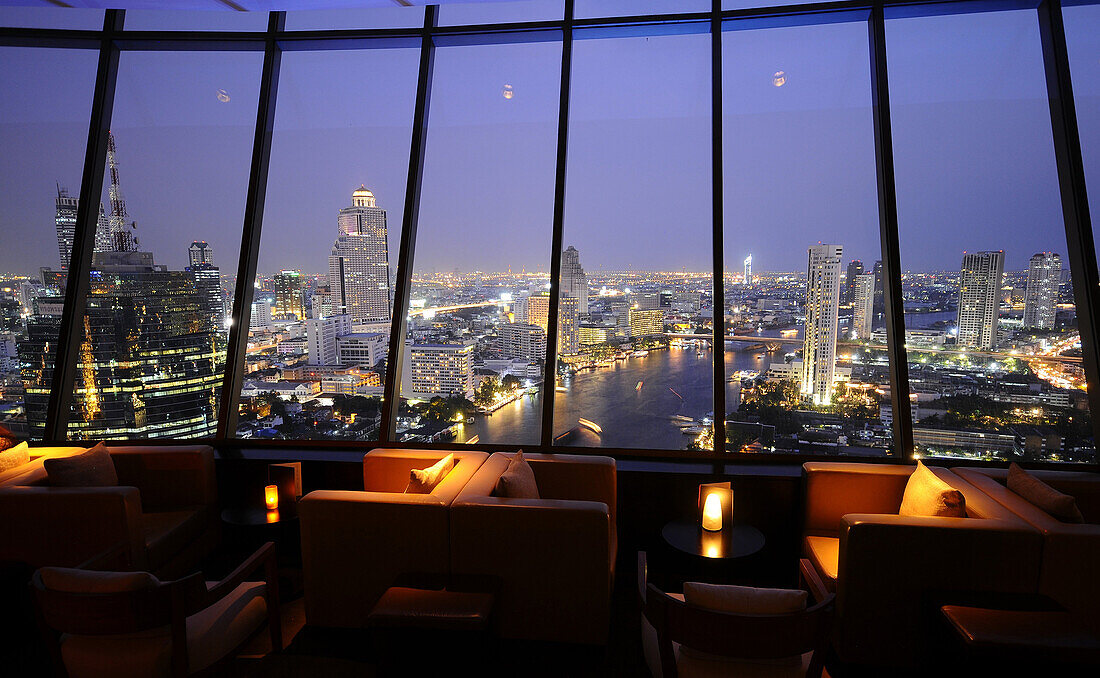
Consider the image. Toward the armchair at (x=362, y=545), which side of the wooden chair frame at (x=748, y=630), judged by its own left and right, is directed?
left

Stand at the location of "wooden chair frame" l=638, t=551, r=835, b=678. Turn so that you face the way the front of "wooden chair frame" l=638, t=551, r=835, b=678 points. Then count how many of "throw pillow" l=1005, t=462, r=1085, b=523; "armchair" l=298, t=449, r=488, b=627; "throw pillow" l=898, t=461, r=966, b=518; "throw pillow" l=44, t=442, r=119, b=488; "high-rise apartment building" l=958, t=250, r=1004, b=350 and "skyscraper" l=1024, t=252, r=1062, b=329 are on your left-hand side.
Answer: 2

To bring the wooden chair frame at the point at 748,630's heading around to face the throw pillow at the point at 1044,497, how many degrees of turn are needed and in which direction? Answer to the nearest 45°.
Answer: approximately 45° to its right

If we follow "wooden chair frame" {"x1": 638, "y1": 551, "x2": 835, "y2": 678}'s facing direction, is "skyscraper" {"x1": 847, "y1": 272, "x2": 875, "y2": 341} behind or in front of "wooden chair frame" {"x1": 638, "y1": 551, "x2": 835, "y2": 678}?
in front

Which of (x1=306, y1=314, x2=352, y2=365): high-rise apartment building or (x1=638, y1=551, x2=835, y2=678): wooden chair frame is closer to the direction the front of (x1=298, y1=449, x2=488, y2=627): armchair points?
the high-rise apartment building

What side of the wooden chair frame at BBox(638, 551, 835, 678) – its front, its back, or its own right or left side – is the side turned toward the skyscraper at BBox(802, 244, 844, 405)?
front

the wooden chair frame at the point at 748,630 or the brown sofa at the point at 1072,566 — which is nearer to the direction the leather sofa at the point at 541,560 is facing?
the brown sofa
